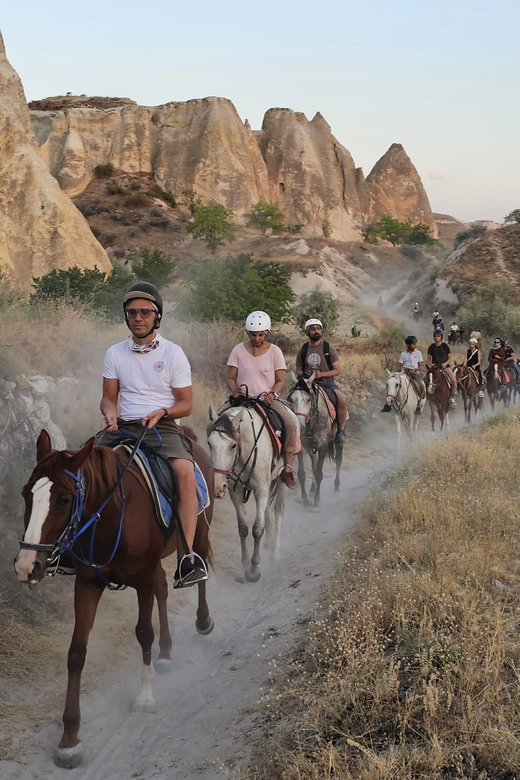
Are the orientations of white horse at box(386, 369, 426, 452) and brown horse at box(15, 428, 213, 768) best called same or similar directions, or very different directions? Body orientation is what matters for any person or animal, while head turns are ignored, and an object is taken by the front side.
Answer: same or similar directions

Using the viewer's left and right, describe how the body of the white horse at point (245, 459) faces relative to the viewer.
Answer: facing the viewer and to the left of the viewer

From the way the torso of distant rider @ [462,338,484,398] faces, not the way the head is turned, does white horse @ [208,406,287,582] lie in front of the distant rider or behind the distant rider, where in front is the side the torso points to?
in front

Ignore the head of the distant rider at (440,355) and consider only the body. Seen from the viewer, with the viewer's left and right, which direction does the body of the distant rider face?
facing the viewer

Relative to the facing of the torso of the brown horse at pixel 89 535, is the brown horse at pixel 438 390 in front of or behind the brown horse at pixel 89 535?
behind

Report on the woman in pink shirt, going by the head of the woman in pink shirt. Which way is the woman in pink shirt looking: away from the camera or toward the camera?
toward the camera

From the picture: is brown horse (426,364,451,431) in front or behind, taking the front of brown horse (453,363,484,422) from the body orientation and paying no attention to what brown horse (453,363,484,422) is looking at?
in front

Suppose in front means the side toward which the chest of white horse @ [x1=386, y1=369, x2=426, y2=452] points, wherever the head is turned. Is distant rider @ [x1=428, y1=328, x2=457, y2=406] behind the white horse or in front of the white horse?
behind

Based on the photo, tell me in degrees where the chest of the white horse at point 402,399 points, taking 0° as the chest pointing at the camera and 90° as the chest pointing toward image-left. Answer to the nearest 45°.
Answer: approximately 45°

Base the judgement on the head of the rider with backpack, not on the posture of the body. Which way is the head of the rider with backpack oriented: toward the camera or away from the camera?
toward the camera

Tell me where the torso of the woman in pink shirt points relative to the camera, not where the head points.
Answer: toward the camera

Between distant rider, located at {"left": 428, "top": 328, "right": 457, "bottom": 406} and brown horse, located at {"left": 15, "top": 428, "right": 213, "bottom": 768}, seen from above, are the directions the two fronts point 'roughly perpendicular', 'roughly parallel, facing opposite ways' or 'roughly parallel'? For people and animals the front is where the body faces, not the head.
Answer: roughly parallel
